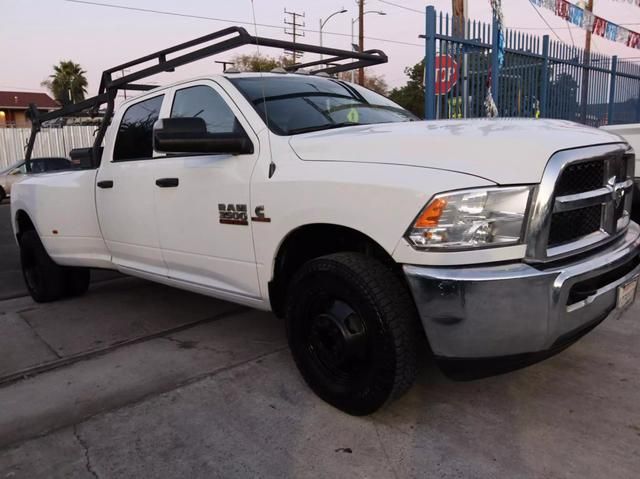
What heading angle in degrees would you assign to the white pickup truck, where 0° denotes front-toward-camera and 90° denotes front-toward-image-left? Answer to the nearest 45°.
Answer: approximately 315°

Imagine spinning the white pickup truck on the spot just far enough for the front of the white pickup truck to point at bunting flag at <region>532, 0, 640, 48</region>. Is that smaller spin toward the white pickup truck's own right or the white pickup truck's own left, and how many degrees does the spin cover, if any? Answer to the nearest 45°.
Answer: approximately 90° to the white pickup truck's own left

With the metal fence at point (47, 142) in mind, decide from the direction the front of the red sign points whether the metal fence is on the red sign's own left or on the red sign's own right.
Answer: on the red sign's own right

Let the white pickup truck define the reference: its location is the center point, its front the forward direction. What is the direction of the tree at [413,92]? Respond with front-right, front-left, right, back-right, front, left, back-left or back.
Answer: back-left

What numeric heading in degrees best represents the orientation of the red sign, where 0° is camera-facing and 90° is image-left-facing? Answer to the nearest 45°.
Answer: approximately 0°

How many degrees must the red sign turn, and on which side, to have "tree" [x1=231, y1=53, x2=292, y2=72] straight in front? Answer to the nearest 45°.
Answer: approximately 90° to its right

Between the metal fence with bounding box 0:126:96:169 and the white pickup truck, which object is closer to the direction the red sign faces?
the white pickup truck

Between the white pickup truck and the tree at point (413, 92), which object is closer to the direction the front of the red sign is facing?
the white pickup truck
